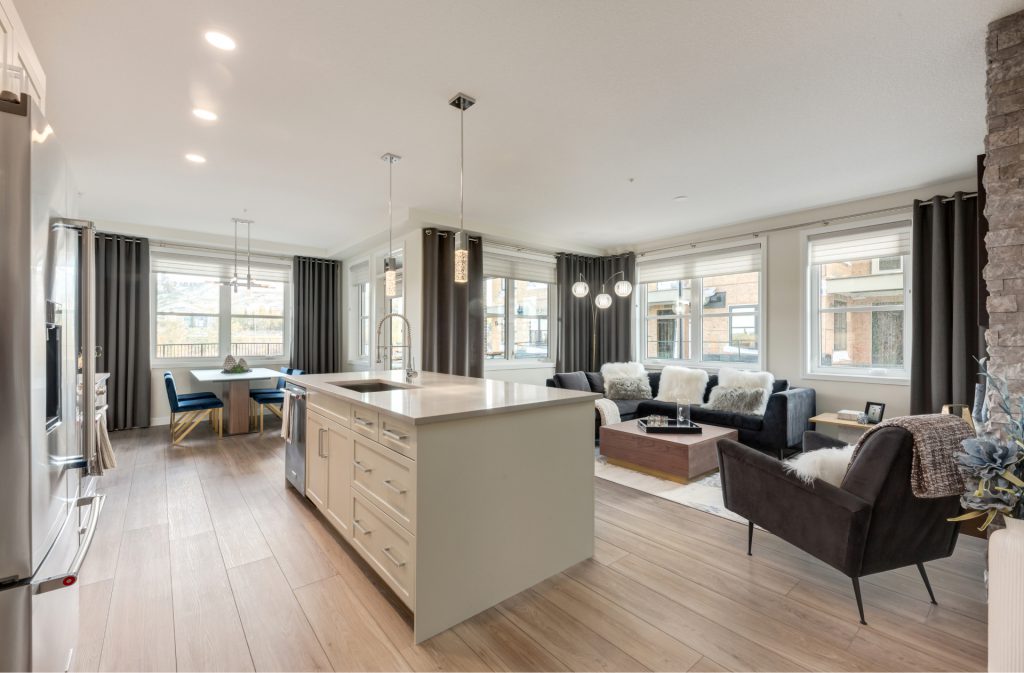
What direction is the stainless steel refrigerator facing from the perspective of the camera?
to the viewer's right

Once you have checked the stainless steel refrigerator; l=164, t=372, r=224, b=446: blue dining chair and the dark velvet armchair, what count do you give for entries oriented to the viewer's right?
2

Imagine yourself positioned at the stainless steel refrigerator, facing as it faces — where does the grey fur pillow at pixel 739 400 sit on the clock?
The grey fur pillow is roughly at 12 o'clock from the stainless steel refrigerator.

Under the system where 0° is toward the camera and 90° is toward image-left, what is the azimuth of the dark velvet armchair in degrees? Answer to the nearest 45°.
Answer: approximately 135°

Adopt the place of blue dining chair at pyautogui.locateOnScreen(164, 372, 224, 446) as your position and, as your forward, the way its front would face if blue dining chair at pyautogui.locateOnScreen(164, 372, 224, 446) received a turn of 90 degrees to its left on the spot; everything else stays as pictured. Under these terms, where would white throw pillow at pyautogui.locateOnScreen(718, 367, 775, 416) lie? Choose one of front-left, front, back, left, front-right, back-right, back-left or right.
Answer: back-right

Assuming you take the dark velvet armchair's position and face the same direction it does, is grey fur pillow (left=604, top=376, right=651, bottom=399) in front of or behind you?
in front

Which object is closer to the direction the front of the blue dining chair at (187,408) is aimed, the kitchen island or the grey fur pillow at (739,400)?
the grey fur pillow

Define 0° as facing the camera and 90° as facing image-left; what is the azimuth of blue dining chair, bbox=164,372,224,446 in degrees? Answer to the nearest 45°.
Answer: approximately 270°

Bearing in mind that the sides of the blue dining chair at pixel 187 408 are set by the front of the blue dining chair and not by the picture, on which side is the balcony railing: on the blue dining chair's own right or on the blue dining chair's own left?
on the blue dining chair's own left

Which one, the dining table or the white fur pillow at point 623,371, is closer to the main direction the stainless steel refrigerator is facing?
the white fur pillow

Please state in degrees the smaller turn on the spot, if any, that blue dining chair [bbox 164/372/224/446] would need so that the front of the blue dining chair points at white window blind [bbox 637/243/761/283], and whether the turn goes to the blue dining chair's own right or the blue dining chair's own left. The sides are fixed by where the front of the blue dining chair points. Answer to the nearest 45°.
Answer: approximately 45° to the blue dining chair's own right

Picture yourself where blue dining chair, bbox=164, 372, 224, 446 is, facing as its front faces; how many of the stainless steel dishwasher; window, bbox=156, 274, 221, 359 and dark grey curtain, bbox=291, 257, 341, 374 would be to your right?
1
